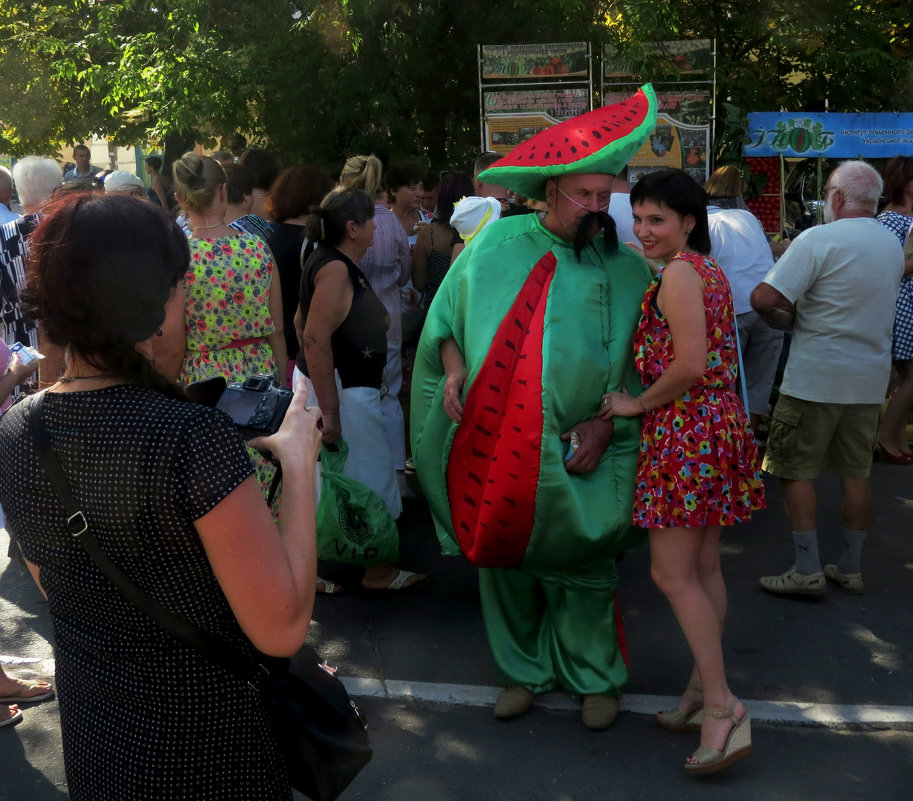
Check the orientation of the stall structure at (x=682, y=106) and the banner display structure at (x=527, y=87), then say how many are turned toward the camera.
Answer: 2

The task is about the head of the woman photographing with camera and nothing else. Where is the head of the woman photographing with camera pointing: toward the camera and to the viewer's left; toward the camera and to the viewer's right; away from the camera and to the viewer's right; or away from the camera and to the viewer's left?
away from the camera and to the viewer's right

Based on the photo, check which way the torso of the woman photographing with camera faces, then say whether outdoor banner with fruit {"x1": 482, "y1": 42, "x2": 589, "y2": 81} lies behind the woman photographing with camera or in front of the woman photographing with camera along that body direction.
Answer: in front

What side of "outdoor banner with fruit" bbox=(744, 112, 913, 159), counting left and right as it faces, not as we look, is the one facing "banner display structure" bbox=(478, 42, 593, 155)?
right

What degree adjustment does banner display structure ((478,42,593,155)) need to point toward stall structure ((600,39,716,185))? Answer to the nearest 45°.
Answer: approximately 90° to its left

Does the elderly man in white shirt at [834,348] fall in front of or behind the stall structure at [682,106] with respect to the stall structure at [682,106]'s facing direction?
in front

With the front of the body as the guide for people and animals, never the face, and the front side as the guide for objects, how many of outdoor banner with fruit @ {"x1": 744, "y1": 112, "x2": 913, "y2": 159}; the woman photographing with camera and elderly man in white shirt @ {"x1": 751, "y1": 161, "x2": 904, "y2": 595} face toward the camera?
1

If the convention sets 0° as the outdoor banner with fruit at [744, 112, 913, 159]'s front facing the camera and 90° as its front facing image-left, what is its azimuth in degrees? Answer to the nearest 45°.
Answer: approximately 0°

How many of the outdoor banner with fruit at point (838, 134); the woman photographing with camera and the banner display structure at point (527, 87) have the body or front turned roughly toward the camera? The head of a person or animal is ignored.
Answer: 2

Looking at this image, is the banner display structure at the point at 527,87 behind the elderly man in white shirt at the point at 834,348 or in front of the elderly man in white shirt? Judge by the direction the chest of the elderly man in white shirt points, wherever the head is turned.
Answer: in front
